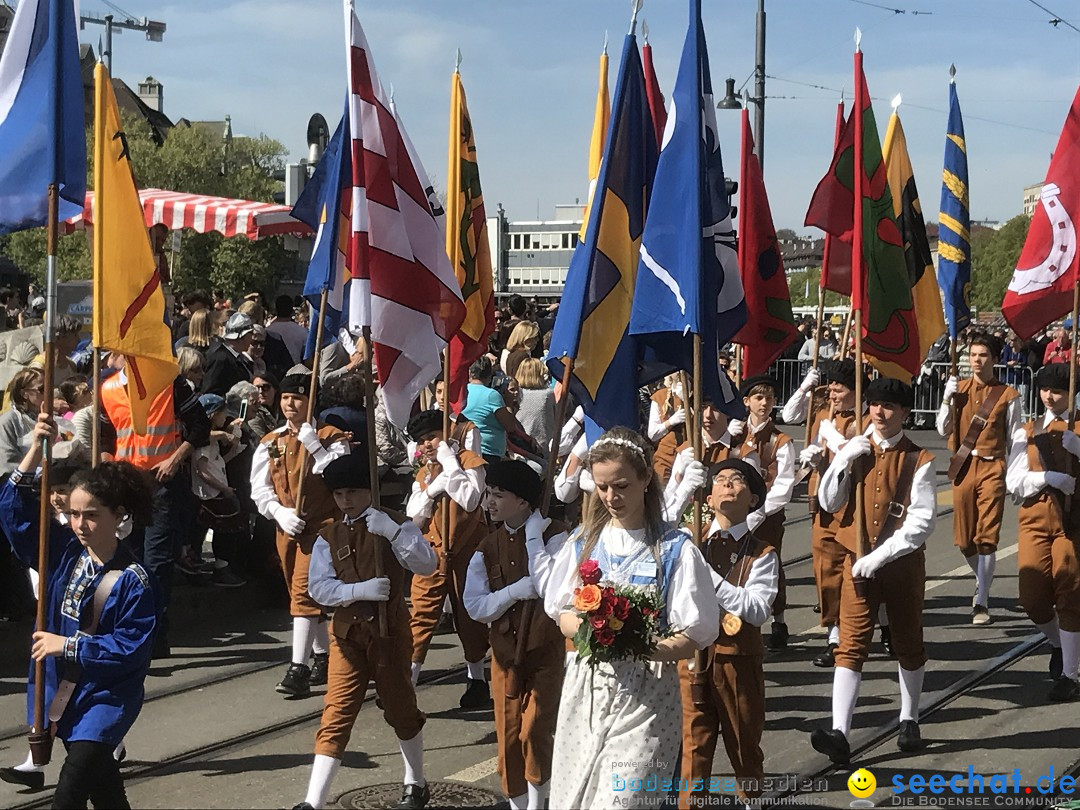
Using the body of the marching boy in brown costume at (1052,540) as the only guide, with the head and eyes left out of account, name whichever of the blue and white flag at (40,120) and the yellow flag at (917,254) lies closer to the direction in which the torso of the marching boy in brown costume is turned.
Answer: the blue and white flag

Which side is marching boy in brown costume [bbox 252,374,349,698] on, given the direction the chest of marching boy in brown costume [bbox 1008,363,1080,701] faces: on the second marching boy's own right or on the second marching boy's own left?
on the second marching boy's own right

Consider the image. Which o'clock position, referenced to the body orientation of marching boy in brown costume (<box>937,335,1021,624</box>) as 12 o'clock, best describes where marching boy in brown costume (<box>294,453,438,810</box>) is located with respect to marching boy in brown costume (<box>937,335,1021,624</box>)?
marching boy in brown costume (<box>294,453,438,810</box>) is roughly at 1 o'clock from marching boy in brown costume (<box>937,335,1021,624</box>).

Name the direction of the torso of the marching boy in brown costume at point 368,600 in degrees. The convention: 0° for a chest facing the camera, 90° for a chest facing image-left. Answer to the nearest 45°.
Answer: approximately 45°

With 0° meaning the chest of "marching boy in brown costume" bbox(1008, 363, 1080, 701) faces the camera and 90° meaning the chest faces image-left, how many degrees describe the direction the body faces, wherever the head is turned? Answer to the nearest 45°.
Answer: approximately 0°

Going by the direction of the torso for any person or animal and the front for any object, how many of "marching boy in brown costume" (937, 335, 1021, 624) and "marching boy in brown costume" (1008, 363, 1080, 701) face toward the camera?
2

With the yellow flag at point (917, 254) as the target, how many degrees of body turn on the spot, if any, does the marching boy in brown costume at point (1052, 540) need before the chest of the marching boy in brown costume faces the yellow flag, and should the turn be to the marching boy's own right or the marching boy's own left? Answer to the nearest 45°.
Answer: approximately 135° to the marching boy's own right

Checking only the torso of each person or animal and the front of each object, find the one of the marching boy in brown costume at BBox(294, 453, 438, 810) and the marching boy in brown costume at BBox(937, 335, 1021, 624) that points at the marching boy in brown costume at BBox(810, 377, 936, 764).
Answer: the marching boy in brown costume at BBox(937, 335, 1021, 624)

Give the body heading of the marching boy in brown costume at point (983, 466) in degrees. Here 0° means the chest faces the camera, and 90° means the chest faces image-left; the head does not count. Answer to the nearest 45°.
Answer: approximately 0°

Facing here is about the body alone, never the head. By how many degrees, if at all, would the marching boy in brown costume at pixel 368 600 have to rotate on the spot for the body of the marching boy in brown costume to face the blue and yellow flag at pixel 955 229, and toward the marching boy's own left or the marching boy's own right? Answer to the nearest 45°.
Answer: approximately 180°

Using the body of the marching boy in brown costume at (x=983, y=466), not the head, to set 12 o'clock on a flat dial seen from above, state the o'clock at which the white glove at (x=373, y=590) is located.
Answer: The white glove is roughly at 1 o'clock from the marching boy in brown costume.
